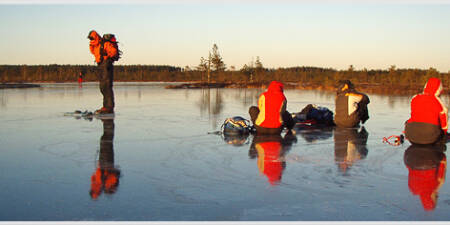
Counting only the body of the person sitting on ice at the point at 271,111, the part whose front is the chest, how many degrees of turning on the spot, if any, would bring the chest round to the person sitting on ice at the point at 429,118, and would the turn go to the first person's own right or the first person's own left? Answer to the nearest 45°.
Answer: approximately 90° to the first person's own right

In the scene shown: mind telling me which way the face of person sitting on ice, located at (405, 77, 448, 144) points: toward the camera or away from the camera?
away from the camera

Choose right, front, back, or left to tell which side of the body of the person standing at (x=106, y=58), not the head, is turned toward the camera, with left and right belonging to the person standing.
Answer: left

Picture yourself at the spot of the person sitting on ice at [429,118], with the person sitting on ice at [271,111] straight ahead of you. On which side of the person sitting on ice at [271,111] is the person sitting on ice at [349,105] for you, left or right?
right

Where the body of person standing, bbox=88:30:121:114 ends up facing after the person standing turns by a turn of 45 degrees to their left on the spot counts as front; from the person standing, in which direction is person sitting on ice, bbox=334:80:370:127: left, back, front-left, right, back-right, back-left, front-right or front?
left

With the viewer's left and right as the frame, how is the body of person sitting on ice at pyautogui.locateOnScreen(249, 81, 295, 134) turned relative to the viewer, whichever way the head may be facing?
facing away from the viewer
